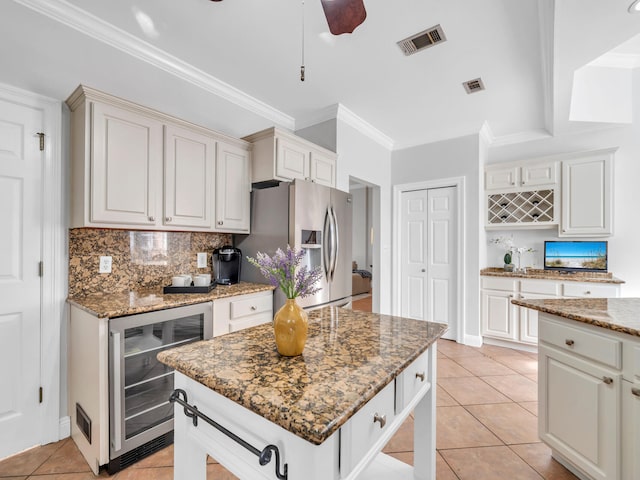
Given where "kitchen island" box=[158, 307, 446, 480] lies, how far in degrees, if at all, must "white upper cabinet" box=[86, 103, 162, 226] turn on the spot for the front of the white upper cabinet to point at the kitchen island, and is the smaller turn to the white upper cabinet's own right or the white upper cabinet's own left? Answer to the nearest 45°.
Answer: approximately 45° to the white upper cabinet's own right

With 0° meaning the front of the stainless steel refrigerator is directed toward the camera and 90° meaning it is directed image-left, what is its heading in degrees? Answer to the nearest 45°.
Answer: approximately 315°

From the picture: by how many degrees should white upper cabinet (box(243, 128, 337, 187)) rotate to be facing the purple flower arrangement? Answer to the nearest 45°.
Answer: approximately 45° to its right

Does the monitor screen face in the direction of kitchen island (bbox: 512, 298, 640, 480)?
yes

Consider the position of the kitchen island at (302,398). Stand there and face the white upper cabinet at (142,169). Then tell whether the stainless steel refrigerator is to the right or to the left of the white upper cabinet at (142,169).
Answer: right
